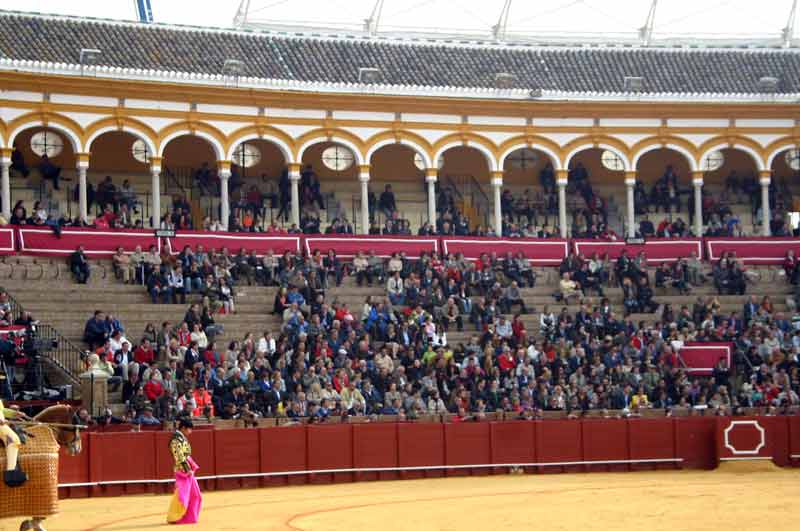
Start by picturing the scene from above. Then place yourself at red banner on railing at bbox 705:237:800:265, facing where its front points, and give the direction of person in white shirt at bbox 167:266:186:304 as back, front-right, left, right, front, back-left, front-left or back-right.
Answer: front-right

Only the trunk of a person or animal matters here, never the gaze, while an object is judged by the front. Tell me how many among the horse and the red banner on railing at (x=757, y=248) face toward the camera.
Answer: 1

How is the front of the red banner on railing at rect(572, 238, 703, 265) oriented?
toward the camera

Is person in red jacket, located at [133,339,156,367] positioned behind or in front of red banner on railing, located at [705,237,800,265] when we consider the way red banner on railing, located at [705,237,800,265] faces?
in front

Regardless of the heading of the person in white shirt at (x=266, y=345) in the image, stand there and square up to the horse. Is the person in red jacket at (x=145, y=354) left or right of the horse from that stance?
right

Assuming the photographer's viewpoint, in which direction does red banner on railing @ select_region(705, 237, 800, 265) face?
facing the viewer

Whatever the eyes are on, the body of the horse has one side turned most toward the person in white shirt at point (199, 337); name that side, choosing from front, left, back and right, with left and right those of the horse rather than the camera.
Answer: left

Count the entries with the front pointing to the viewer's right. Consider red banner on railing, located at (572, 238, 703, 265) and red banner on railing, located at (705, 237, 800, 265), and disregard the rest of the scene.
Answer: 0

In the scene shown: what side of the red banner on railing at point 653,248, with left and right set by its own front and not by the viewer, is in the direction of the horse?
front

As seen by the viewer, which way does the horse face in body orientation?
to the viewer's right
